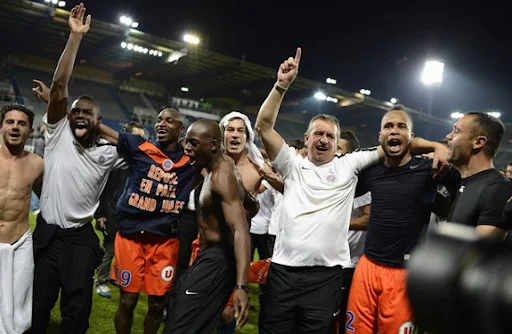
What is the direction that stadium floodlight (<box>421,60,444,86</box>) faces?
toward the camera

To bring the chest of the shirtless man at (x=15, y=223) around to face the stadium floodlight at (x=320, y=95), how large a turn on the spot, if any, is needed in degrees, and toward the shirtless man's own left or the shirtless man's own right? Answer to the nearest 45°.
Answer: approximately 135° to the shirtless man's own left

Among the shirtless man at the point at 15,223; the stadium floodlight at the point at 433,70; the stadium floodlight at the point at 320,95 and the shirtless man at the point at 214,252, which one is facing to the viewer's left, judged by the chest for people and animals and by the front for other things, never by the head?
the shirtless man at the point at 214,252

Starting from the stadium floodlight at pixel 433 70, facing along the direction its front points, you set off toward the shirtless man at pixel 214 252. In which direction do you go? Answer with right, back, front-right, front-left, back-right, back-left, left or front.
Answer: front

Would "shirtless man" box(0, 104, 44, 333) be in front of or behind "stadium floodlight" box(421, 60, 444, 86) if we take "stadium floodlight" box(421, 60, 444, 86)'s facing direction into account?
in front

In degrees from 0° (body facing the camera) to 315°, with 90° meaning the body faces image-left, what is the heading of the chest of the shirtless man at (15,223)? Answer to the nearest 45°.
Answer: approximately 0°

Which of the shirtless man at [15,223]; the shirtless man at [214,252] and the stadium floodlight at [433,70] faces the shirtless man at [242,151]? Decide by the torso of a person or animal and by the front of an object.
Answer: the stadium floodlight

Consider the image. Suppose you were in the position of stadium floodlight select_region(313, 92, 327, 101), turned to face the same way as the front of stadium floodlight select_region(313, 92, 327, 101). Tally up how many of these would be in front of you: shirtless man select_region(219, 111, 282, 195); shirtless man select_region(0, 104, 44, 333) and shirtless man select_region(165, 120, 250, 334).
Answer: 3

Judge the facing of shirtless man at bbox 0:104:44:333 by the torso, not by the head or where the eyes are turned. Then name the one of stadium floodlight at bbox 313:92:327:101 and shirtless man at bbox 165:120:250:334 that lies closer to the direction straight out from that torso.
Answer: the shirtless man

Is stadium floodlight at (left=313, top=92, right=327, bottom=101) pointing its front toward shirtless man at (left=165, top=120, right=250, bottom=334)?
yes
